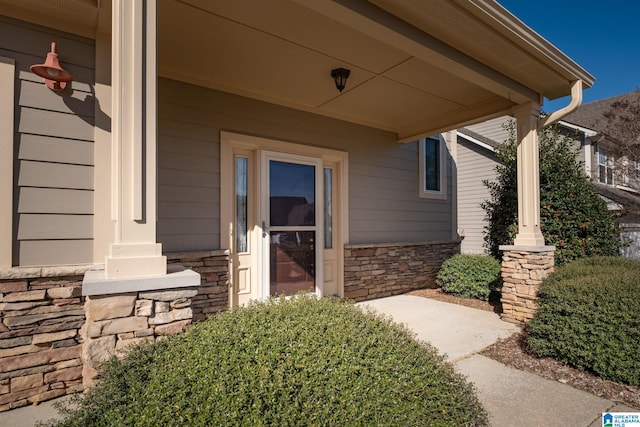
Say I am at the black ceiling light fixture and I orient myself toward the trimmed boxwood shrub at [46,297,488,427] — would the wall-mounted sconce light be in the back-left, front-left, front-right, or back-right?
front-right

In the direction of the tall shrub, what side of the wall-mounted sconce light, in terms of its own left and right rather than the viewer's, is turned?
left

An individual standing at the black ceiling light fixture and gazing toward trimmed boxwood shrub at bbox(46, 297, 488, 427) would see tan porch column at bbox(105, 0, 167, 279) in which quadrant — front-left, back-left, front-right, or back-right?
front-right

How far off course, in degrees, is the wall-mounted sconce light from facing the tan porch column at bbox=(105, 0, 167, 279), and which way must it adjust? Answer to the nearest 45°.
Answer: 0° — it already faces it

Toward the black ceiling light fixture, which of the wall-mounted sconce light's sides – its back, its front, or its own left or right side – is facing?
left

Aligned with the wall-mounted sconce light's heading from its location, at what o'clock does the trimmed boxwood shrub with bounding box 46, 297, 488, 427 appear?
The trimmed boxwood shrub is roughly at 11 o'clock from the wall-mounted sconce light.

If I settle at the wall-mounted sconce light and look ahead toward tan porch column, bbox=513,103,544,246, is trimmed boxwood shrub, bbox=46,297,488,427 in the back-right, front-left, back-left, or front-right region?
front-right

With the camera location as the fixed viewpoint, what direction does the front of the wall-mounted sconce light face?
facing the viewer

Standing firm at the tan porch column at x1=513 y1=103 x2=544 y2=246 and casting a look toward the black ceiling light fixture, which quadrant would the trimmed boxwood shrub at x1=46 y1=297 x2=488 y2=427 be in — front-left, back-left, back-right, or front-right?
front-left
